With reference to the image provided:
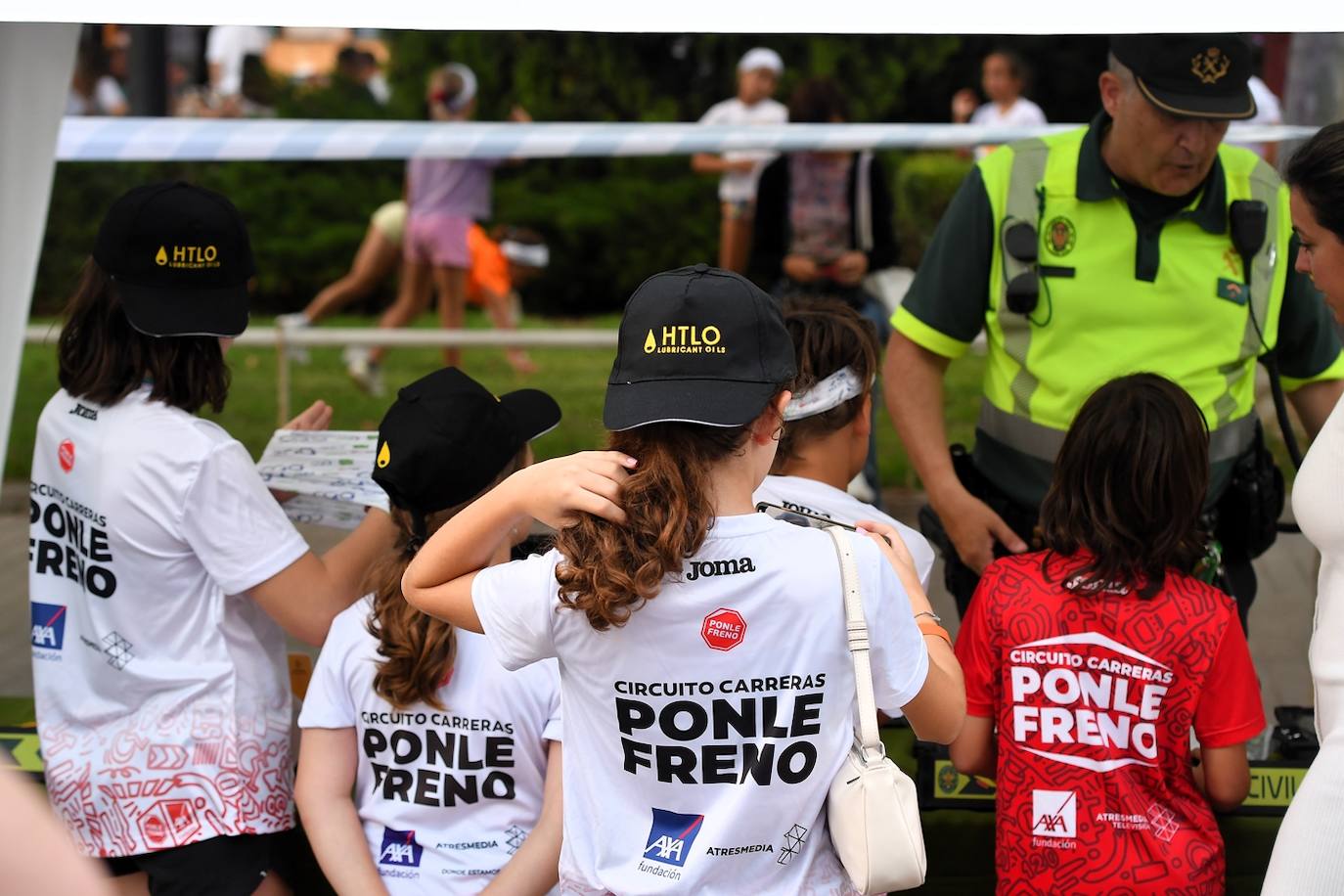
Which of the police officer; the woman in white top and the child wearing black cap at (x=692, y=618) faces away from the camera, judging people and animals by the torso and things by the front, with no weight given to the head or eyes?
the child wearing black cap

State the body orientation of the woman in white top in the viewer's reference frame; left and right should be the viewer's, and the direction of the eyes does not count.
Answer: facing to the left of the viewer

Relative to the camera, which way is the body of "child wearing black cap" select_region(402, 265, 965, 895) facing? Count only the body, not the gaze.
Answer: away from the camera

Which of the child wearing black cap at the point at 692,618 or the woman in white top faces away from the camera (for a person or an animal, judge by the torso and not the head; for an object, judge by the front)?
the child wearing black cap

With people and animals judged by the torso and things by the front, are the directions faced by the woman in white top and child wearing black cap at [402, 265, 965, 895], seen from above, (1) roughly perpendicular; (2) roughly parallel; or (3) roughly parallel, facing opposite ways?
roughly perpendicular

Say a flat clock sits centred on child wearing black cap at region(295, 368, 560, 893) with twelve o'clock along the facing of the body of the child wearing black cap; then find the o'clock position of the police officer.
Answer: The police officer is roughly at 2 o'clock from the child wearing black cap.

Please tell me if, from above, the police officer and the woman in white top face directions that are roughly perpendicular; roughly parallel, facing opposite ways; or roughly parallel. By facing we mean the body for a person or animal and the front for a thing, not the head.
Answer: roughly perpendicular

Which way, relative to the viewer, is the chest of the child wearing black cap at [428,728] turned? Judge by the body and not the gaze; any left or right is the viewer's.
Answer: facing away from the viewer

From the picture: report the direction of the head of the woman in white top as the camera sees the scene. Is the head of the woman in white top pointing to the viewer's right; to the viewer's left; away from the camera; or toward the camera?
to the viewer's left

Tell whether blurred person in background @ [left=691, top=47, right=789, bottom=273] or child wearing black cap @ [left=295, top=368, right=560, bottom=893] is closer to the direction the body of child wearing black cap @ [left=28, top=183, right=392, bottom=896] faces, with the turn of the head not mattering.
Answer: the blurred person in background
